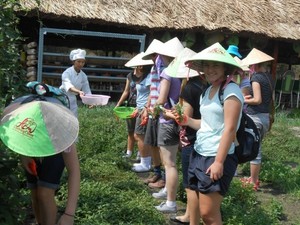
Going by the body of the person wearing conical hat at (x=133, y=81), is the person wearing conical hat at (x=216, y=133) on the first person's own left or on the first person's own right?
on the first person's own left

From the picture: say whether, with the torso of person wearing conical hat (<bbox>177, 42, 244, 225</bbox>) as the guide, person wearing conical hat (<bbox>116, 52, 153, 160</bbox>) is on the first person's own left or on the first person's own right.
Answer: on the first person's own right

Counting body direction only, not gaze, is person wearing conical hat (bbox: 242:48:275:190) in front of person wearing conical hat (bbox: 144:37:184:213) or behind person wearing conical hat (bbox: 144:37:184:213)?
behind

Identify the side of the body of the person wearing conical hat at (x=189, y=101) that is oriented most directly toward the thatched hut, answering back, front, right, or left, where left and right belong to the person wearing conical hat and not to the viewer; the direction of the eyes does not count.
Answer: right

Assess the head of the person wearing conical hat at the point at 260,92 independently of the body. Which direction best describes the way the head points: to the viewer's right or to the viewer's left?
to the viewer's left

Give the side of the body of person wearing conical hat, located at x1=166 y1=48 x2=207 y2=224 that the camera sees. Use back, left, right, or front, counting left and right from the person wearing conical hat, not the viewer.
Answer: left

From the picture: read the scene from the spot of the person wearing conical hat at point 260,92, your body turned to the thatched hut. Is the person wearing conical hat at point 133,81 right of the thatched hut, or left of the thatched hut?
left

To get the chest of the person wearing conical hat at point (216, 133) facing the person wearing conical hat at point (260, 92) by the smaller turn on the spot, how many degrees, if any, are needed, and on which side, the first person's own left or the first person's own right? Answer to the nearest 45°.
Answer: approximately 135° to the first person's own right

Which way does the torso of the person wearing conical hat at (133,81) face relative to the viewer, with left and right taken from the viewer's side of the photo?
facing the viewer and to the left of the viewer

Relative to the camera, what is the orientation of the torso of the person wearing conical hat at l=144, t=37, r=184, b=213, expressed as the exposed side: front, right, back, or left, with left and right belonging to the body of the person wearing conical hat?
left

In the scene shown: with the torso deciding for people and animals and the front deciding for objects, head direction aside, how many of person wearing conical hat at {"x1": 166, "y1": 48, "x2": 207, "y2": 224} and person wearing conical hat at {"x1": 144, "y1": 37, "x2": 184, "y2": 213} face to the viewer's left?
2
